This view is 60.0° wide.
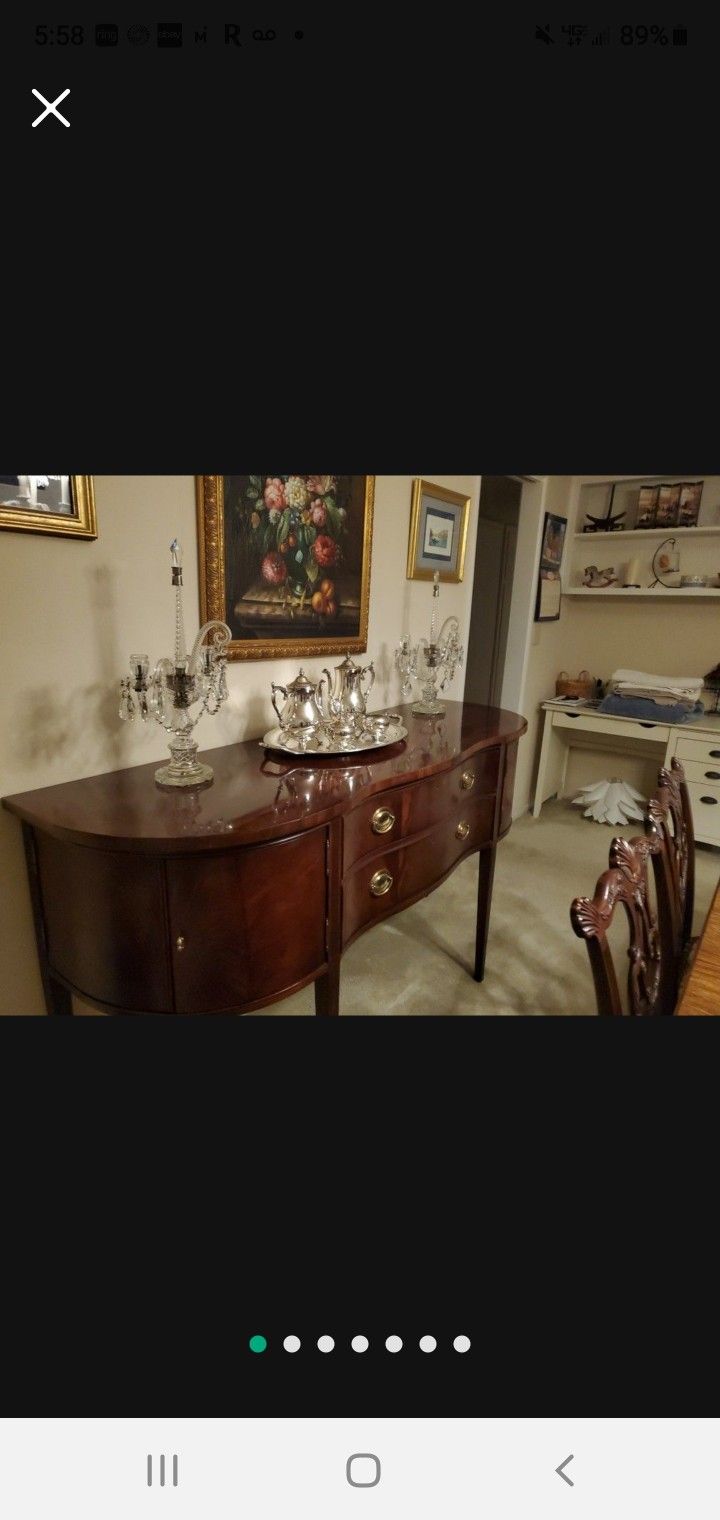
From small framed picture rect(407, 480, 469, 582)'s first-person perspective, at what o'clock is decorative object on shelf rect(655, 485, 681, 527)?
The decorative object on shelf is roughly at 9 o'clock from the small framed picture.

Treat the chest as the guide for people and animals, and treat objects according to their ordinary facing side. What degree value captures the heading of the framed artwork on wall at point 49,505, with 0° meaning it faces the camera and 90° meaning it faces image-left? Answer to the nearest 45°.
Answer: approximately 315°

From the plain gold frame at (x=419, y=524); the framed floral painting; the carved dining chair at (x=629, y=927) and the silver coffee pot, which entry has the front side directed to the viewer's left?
the silver coffee pot

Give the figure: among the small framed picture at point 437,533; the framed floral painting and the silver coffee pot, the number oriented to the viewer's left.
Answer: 1

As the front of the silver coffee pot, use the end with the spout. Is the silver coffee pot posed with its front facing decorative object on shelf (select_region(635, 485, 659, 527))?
no

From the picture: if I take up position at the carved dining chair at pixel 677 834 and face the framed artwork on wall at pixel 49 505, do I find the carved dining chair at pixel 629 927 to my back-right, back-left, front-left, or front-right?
front-left

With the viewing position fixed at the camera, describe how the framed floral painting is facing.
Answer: facing the viewer and to the right of the viewer

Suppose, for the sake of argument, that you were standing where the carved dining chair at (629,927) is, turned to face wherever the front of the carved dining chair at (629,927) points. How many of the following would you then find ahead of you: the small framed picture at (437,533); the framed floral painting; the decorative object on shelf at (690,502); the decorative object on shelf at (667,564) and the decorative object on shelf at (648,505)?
0

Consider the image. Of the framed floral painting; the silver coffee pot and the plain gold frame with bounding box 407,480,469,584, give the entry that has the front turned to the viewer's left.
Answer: the silver coffee pot

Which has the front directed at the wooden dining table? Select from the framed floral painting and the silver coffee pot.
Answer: the framed floral painting

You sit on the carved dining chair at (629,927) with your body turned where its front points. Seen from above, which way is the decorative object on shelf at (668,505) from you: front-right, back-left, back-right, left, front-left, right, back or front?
back-left

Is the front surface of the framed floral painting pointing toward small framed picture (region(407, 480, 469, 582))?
no

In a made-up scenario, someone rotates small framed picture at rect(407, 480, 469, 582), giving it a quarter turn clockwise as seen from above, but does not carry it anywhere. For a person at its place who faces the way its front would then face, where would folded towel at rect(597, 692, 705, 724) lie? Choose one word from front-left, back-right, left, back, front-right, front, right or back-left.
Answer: back

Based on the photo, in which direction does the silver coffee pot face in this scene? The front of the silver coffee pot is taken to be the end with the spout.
to the viewer's left

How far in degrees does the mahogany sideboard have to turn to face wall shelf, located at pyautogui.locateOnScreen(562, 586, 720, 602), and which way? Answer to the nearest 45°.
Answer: approximately 90° to its left

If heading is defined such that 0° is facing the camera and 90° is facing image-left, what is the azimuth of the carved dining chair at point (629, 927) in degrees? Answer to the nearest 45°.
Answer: approximately 315°

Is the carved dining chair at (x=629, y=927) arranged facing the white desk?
no
